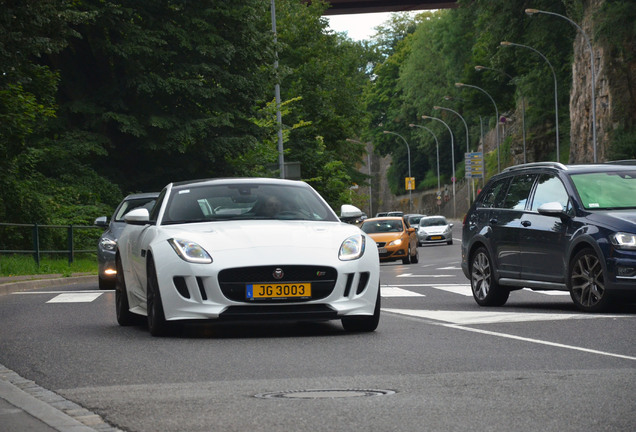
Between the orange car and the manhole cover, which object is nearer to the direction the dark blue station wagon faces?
the manhole cover

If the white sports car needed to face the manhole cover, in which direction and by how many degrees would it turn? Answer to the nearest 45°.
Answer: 0° — it already faces it

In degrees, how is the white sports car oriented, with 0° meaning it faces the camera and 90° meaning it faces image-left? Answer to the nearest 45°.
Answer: approximately 0°

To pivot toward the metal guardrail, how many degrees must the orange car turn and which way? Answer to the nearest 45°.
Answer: approximately 45° to its right

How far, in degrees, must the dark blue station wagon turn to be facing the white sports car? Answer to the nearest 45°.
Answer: approximately 90° to its right

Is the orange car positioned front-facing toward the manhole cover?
yes

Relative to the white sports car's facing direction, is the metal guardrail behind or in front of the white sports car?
behind

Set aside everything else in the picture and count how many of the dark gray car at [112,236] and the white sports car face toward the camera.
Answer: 2

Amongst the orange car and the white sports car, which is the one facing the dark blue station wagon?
the orange car

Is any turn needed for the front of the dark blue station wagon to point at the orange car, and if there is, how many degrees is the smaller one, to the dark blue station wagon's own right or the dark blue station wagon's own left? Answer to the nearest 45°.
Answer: approximately 135° to the dark blue station wagon's own left
